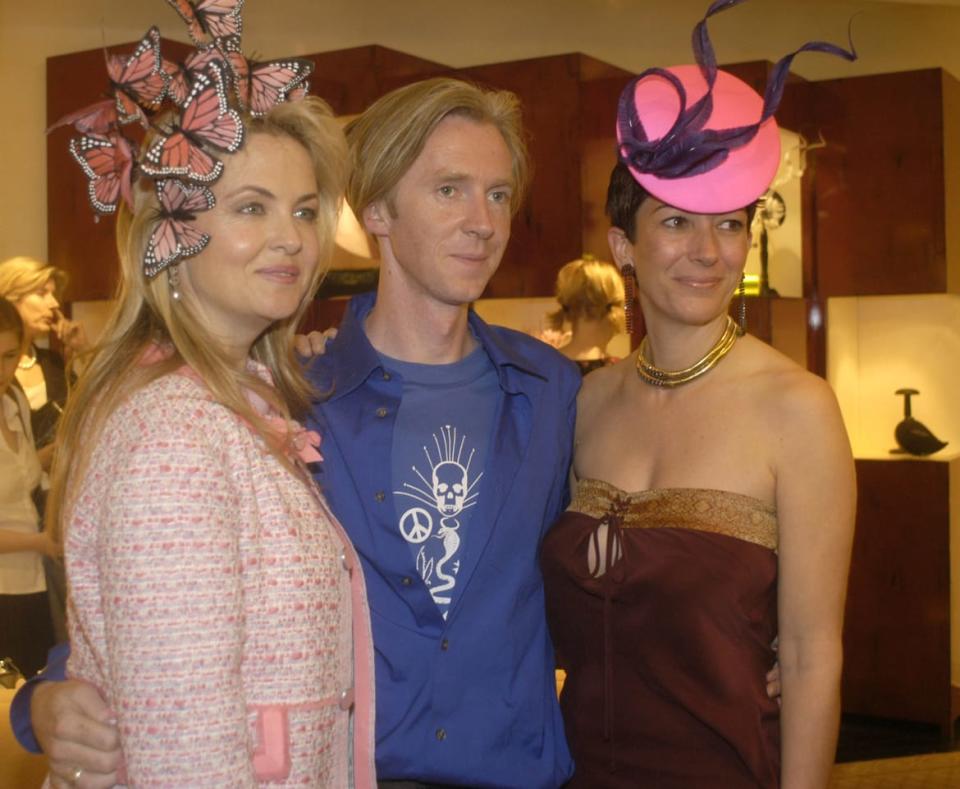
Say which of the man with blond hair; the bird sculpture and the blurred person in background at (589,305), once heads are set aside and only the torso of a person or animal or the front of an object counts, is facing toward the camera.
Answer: the man with blond hair

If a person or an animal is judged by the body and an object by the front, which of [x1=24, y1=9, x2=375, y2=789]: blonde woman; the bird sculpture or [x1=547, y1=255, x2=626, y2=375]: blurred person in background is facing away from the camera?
the blurred person in background

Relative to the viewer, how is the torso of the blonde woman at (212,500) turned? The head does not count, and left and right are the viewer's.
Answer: facing the viewer and to the right of the viewer

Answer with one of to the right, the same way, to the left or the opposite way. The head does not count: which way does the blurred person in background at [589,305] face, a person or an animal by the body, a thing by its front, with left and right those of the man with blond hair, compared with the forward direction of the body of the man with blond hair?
the opposite way

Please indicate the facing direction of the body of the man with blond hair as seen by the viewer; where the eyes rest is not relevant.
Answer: toward the camera

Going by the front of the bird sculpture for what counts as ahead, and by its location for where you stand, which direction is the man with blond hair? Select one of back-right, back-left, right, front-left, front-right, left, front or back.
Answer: left

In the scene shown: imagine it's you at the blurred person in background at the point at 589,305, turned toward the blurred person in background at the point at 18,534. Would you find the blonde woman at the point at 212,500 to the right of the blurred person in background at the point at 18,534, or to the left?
left

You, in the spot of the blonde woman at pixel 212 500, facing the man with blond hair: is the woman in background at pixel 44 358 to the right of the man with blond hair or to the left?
left

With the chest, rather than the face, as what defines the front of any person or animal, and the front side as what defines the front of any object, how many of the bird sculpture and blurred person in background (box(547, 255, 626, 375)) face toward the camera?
0

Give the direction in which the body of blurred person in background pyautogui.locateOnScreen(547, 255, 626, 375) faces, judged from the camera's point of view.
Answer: away from the camera

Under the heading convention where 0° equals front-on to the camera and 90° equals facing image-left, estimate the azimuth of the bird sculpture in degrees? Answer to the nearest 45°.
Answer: approximately 90°

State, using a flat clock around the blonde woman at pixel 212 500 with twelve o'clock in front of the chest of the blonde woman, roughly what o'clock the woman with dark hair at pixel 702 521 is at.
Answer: The woman with dark hair is roughly at 10 o'clock from the blonde woman.

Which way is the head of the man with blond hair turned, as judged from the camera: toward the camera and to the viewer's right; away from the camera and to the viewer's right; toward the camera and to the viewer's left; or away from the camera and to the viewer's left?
toward the camera and to the viewer's right
